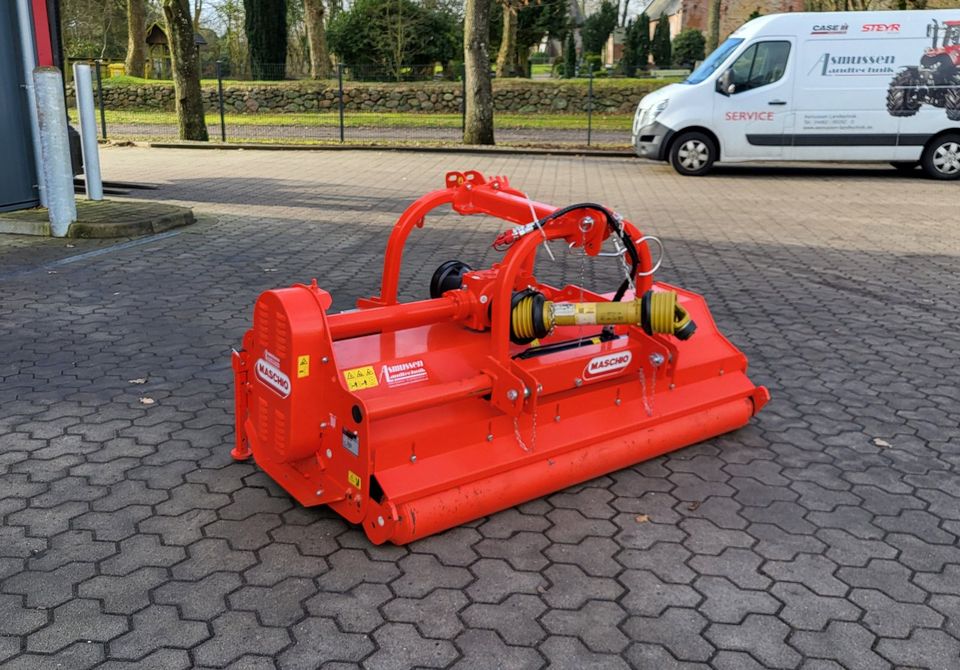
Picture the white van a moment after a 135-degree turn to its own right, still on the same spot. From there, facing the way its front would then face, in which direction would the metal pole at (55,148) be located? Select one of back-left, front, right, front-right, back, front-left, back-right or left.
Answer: back

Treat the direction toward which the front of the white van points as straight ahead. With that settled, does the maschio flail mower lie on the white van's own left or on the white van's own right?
on the white van's own left

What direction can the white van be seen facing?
to the viewer's left

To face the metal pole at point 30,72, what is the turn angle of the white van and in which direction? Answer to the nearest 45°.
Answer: approximately 45° to its left

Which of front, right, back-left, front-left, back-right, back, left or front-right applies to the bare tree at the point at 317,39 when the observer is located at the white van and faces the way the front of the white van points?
front-right

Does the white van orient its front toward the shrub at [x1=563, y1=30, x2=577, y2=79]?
no

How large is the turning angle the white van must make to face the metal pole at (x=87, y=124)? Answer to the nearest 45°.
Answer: approximately 45° to its left

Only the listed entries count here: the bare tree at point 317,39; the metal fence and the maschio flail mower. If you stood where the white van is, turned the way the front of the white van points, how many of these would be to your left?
1

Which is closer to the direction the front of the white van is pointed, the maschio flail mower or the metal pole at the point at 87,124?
the metal pole
